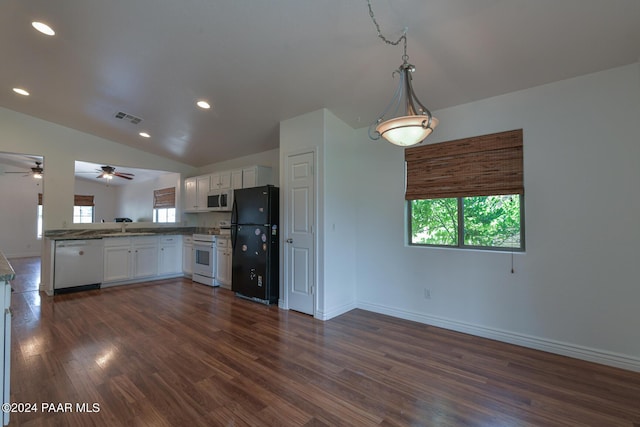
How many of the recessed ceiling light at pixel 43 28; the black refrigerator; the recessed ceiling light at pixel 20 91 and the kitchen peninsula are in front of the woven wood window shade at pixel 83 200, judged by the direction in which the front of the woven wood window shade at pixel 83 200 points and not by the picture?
4

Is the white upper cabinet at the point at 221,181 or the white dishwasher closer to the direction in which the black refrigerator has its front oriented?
the white dishwasher

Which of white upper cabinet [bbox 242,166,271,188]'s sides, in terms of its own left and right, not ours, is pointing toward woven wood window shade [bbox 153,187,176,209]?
right

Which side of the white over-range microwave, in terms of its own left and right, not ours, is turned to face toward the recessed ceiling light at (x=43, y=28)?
front

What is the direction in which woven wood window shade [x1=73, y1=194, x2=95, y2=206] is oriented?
toward the camera

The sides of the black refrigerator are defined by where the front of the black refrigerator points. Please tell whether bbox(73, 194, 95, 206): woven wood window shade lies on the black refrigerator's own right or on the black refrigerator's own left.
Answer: on the black refrigerator's own right

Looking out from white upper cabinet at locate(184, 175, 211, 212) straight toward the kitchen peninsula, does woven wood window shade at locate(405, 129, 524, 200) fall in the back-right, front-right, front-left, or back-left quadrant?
back-left

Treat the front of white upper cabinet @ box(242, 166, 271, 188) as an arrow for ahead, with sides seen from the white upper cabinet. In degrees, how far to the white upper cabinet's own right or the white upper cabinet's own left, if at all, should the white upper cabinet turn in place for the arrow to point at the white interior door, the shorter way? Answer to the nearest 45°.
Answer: approximately 90° to the white upper cabinet's own left

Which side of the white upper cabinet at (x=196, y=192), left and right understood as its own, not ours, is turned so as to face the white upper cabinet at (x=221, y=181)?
left

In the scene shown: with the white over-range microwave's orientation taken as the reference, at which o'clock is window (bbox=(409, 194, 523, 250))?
The window is roughly at 9 o'clock from the white over-range microwave.

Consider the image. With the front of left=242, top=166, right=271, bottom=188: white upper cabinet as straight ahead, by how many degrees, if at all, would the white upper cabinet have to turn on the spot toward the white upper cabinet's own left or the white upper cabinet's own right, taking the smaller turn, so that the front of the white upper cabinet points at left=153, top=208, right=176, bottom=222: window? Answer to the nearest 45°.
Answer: approximately 90° to the white upper cabinet's own right

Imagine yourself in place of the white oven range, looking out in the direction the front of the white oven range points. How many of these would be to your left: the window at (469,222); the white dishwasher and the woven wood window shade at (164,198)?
1

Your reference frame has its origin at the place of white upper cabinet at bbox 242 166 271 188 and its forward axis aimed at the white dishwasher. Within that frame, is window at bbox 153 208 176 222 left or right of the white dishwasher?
right

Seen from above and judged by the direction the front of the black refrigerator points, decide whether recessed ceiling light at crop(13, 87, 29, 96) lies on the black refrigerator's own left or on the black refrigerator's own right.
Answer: on the black refrigerator's own right

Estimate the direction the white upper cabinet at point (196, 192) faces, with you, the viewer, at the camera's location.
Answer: facing the viewer and to the left of the viewer
